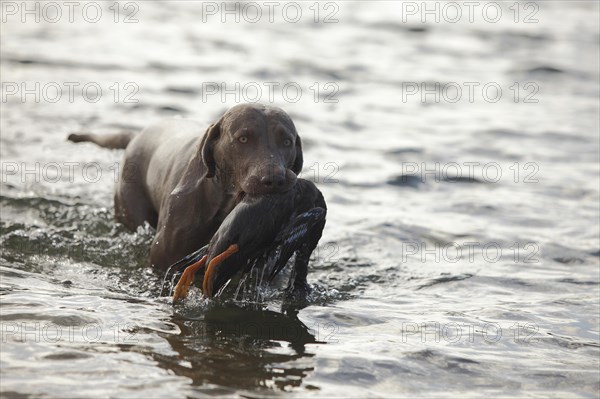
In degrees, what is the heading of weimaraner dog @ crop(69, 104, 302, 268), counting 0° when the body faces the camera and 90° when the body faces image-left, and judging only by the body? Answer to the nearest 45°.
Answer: approximately 315°
